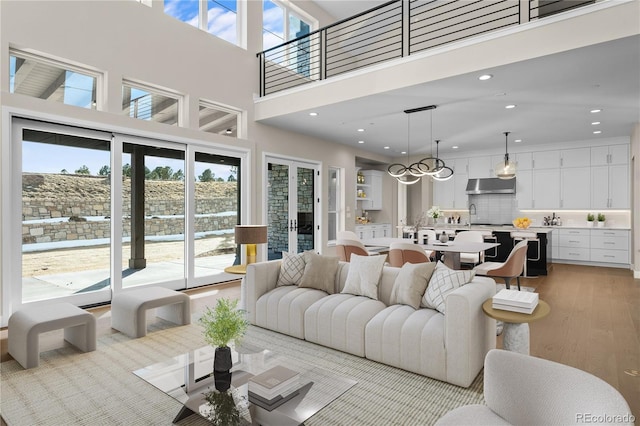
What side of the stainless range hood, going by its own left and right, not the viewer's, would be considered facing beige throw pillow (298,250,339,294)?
front

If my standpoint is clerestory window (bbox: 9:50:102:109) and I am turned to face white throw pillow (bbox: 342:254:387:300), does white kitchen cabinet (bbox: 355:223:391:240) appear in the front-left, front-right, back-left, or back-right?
front-left

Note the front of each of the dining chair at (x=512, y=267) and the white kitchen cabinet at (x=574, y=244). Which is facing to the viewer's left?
the dining chair

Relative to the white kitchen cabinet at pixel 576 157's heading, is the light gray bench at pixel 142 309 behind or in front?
in front

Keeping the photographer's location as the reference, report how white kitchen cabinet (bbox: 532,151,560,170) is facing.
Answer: facing the viewer

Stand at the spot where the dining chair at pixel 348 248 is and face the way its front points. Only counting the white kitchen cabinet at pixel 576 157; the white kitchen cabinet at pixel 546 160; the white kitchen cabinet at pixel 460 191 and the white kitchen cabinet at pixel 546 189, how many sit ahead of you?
4

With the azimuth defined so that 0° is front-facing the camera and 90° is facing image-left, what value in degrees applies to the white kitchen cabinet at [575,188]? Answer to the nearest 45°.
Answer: approximately 0°

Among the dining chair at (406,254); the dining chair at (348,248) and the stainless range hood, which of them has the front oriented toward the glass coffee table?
the stainless range hood

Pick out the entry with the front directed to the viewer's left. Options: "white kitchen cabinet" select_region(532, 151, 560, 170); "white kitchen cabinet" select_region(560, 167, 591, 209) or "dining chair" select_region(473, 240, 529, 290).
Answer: the dining chair

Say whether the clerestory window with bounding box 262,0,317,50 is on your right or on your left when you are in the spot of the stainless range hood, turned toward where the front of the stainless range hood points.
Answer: on your right

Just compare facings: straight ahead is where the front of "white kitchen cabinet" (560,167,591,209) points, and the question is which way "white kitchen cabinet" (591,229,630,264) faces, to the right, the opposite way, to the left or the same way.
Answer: the same way

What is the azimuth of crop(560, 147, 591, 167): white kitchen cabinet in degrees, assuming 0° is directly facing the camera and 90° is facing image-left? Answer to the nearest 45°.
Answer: approximately 0°

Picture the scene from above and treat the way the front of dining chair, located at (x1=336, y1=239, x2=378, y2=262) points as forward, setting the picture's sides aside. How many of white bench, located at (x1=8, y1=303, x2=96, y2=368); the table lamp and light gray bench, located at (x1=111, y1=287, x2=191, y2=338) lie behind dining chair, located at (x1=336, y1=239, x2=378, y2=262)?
3

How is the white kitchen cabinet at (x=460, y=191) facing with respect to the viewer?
toward the camera

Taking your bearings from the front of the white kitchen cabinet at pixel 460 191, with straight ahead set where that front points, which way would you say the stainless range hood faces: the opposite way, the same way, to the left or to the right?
the same way

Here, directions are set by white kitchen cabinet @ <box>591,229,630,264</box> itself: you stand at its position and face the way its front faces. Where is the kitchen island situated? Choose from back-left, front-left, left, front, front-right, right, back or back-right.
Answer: front-right

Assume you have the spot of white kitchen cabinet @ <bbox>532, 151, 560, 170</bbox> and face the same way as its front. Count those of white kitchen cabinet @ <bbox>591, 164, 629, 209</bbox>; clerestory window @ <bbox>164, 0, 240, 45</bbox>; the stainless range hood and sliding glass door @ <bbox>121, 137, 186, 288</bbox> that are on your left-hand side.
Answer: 1

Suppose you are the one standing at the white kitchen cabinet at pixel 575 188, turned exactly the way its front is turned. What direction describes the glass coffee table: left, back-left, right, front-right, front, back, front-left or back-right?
front

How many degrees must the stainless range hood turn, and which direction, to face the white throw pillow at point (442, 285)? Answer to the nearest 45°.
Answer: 0° — it already faces it
